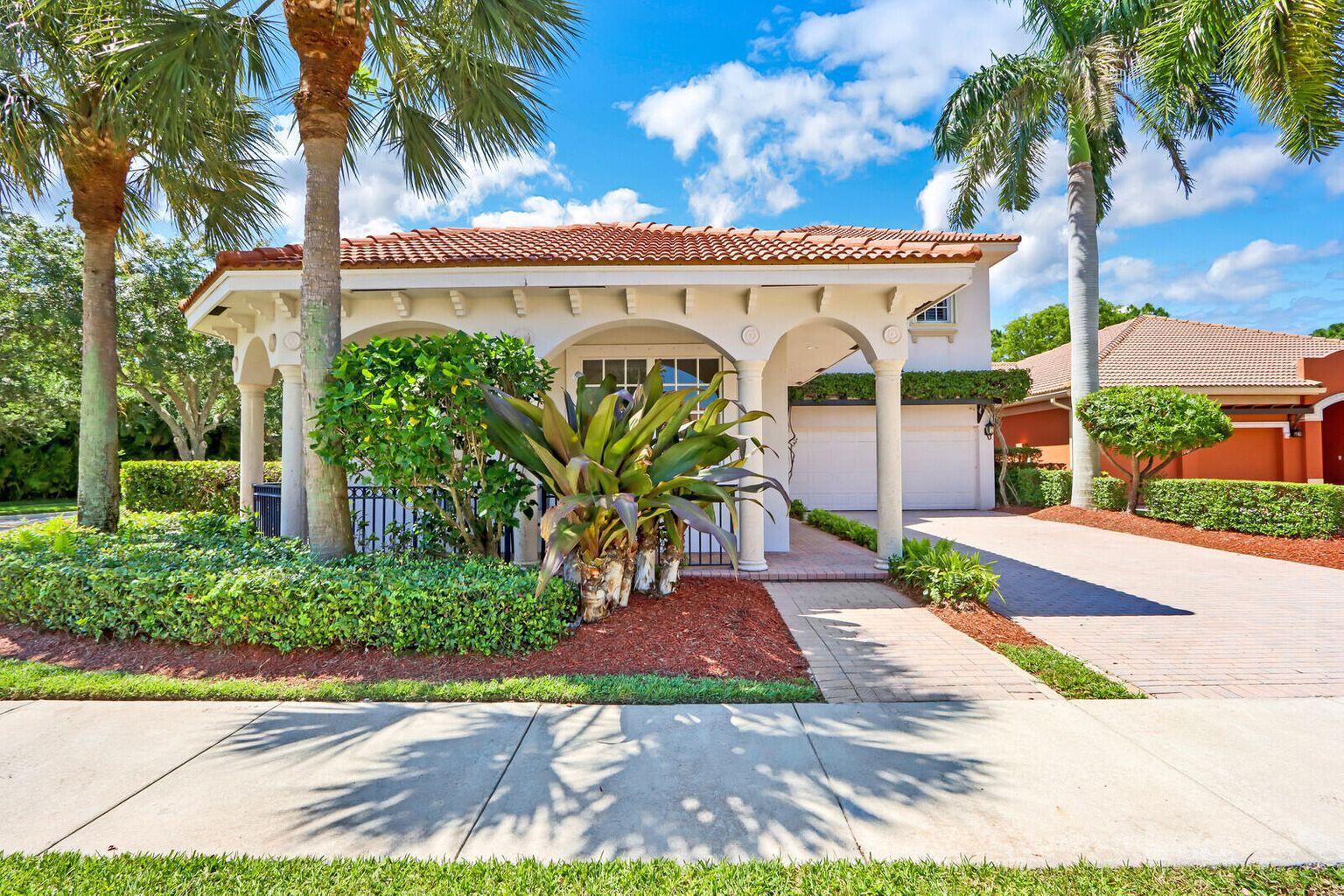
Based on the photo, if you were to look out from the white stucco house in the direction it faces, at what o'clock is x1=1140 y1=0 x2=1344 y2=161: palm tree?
The palm tree is roughly at 9 o'clock from the white stucco house.

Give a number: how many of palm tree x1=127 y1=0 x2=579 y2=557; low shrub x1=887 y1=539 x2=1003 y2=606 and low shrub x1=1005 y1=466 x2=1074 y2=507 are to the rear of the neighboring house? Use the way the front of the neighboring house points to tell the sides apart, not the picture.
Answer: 0

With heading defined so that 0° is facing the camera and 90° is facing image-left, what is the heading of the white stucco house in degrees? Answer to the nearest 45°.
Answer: approximately 0°

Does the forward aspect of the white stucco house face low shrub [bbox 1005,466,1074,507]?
no

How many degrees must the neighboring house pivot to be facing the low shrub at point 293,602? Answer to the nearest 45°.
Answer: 0° — it already faces it

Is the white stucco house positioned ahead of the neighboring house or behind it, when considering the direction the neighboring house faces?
ahead

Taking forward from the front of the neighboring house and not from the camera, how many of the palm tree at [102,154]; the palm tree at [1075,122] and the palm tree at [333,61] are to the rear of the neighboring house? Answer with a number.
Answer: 0

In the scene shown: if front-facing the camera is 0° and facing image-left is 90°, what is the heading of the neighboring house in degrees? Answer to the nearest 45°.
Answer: approximately 0°

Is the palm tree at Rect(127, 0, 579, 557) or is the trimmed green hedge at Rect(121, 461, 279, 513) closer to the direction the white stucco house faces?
the palm tree

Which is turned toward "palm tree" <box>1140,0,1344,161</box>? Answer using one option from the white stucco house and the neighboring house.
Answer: the neighboring house

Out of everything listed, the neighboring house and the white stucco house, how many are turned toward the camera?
2

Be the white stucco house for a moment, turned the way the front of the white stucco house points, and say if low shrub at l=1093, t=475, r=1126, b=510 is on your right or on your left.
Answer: on your left

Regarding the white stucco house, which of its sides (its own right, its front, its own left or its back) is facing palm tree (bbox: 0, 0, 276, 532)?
right

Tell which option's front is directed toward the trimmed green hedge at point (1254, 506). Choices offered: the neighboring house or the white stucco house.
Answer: the neighboring house

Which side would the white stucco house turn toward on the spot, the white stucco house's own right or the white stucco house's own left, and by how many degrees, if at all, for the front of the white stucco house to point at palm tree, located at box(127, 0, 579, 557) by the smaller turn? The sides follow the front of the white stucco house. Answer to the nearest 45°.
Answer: approximately 45° to the white stucco house's own right
